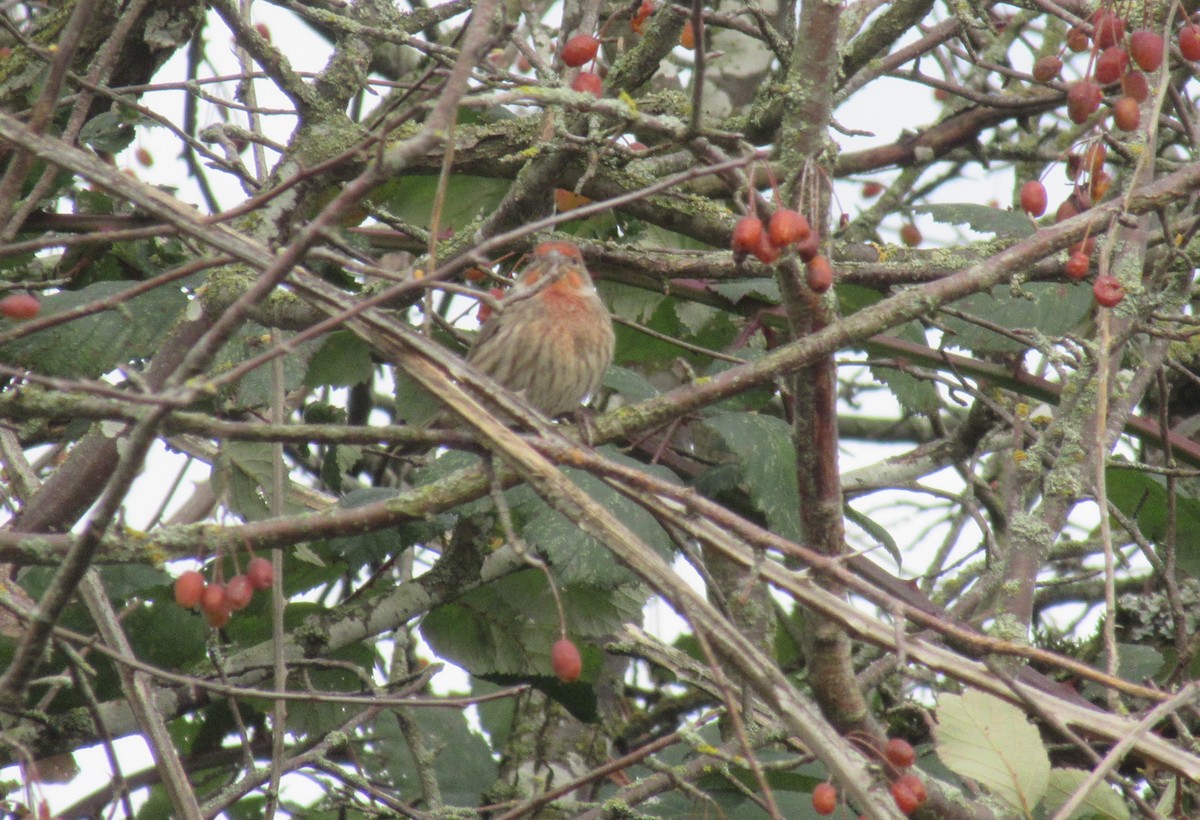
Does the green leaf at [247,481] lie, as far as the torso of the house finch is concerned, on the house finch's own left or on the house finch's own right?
on the house finch's own right

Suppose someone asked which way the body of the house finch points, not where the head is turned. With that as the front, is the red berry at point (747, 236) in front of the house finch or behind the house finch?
in front

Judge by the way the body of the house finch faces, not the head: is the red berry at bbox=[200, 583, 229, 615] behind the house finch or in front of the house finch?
in front

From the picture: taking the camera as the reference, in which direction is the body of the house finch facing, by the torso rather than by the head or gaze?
toward the camera
